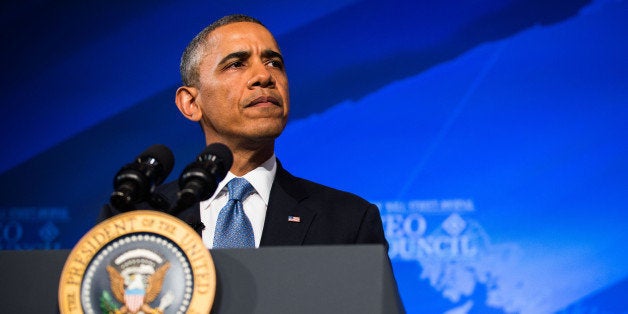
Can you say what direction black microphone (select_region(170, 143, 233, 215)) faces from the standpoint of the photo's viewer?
facing away from the viewer and to the right of the viewer

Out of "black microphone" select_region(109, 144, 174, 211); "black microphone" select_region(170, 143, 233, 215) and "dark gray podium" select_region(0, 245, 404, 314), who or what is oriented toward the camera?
the dark gray podium

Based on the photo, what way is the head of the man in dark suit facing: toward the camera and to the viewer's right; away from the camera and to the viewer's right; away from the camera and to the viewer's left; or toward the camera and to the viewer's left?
toward the camera and to the viewer's right

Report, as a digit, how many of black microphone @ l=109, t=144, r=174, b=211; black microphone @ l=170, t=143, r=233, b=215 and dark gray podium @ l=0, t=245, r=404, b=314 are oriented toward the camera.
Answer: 1

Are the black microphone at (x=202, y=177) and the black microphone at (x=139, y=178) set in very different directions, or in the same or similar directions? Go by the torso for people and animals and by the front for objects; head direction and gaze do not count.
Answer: same or similar directions

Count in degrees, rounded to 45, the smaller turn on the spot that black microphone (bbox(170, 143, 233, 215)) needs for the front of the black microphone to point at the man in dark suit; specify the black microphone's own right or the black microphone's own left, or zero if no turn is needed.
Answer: approximately 45° to the black microphone's own left

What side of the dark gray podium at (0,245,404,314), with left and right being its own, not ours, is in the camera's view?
front

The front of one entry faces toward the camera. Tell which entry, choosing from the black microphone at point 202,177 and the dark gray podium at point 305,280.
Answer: the dark gray podium

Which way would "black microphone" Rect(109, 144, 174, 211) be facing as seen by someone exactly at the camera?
facing away from the viewer and to the right of the viewer

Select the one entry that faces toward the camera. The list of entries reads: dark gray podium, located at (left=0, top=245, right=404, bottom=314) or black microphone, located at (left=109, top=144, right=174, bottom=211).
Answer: the dark gray podium
